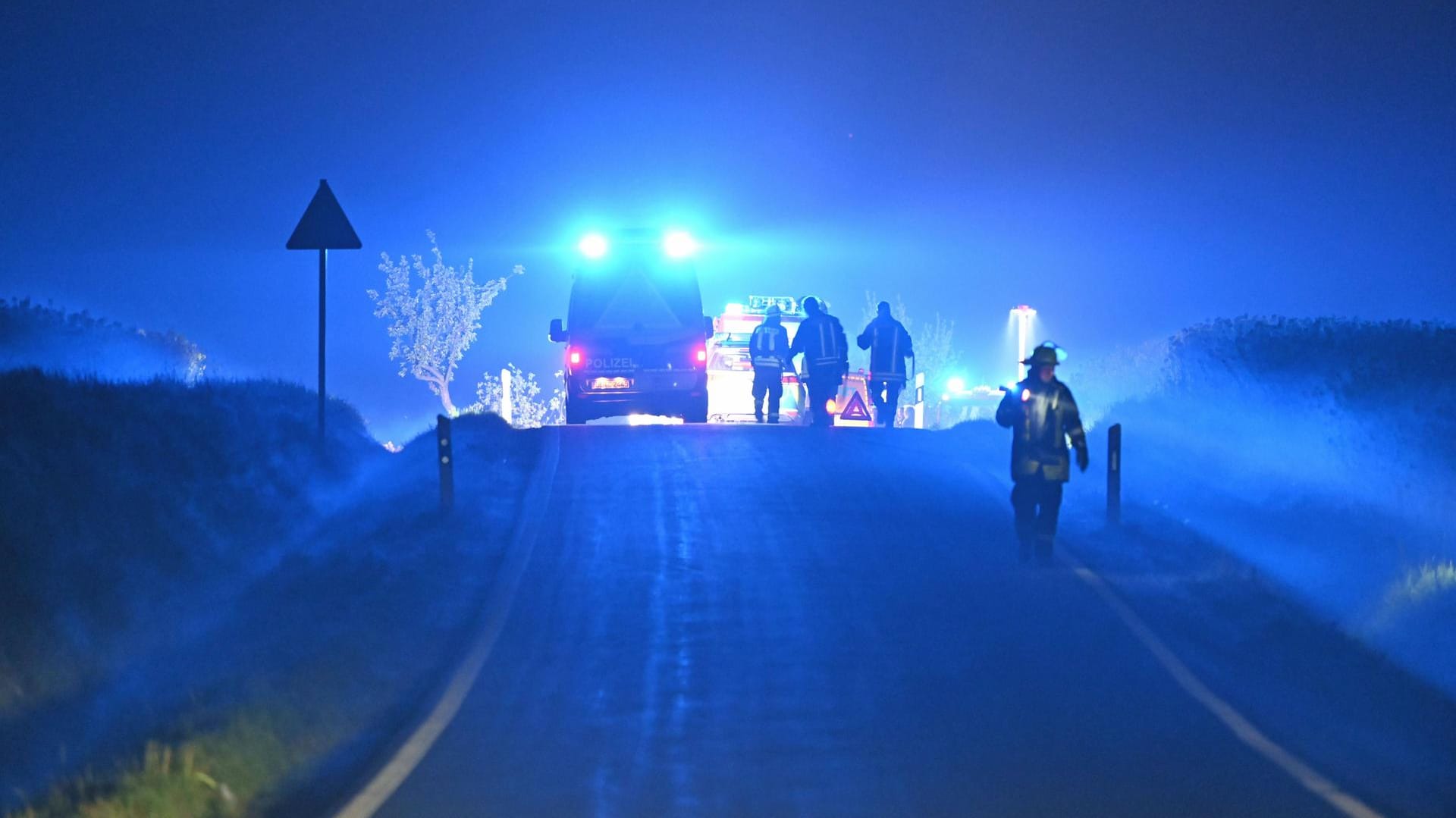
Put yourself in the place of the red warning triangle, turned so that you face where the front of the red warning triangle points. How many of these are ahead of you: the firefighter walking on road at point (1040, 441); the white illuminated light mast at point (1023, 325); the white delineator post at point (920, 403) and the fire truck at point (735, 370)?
1

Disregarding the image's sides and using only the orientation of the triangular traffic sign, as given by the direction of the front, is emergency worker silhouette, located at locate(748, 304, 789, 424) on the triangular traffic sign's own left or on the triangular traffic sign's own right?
on the triangular traffic sign's own right

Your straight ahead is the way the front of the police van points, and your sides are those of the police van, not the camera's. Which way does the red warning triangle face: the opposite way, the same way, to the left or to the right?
the opposite way

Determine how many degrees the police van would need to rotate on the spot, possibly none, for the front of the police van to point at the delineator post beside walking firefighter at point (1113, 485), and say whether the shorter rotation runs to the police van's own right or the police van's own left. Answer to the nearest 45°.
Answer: approximately 135° to the police van's own right

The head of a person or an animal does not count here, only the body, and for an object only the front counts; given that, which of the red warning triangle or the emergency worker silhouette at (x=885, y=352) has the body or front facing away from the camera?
the emergency worker silhouette

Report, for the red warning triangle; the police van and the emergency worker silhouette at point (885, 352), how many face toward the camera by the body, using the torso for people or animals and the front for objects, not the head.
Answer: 1

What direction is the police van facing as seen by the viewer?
away from the camera

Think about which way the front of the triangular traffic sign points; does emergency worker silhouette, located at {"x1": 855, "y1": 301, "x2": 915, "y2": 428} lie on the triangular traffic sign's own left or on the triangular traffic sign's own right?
on the triangular traffic sign's own right

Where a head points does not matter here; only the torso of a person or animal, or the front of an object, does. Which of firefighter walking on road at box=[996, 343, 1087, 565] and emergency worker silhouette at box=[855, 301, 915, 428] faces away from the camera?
the emergency worker silhouette

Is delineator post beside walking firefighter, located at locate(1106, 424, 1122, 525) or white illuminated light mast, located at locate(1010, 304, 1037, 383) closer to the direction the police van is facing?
the white illuminated light mast

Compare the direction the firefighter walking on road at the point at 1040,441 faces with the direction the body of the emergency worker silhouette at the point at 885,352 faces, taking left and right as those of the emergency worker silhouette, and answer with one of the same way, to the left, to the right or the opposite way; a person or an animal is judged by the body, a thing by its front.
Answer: the opposite way

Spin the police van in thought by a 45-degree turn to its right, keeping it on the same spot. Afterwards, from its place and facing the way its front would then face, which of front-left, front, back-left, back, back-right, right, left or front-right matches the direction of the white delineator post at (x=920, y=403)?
front

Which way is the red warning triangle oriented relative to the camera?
toward the camera

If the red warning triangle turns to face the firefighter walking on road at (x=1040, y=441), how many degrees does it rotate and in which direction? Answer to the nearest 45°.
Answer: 0° — it already faces them

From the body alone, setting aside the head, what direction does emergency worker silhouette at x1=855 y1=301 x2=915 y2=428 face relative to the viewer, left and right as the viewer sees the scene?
facing away from the viewer
